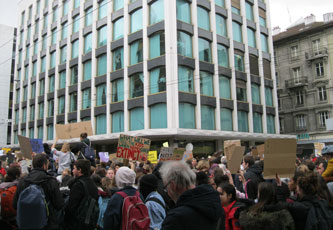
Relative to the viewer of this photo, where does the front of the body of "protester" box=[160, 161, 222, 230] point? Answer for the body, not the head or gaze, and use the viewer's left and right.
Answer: facing away from the viewer and to the left of the viewer

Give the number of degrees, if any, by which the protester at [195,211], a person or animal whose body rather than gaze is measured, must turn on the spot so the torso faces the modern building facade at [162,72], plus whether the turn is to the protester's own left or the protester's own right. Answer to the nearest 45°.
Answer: approximately 45° to the protester's own right
